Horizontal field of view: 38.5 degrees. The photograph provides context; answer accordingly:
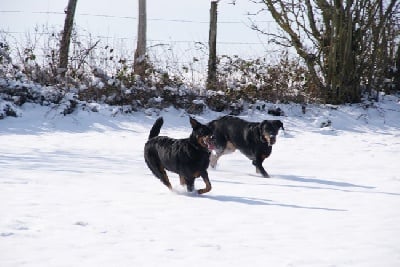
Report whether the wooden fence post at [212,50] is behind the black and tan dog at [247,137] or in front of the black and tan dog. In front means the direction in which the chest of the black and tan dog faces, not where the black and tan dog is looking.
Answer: behind

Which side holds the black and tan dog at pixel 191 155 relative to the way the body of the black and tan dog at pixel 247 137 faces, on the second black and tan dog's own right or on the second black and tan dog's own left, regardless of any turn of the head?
on the second black and tan dog's own right

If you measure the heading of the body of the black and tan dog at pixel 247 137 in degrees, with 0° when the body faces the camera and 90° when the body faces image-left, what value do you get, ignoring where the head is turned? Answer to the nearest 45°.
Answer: approximately 315°
